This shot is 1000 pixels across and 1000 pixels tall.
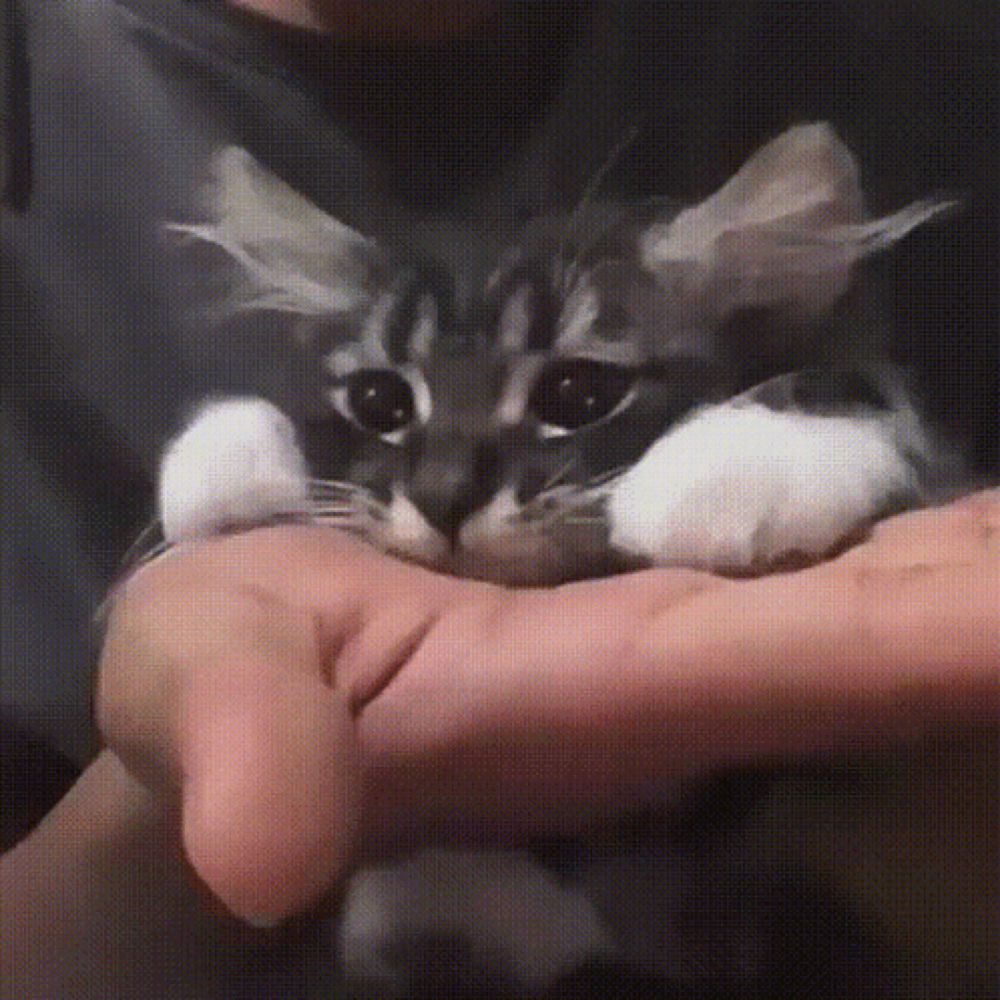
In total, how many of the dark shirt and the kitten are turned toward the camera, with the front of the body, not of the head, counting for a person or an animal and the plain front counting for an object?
2

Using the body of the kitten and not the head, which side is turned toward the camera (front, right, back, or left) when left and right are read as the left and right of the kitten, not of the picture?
front

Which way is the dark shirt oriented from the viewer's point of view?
toward the camera
